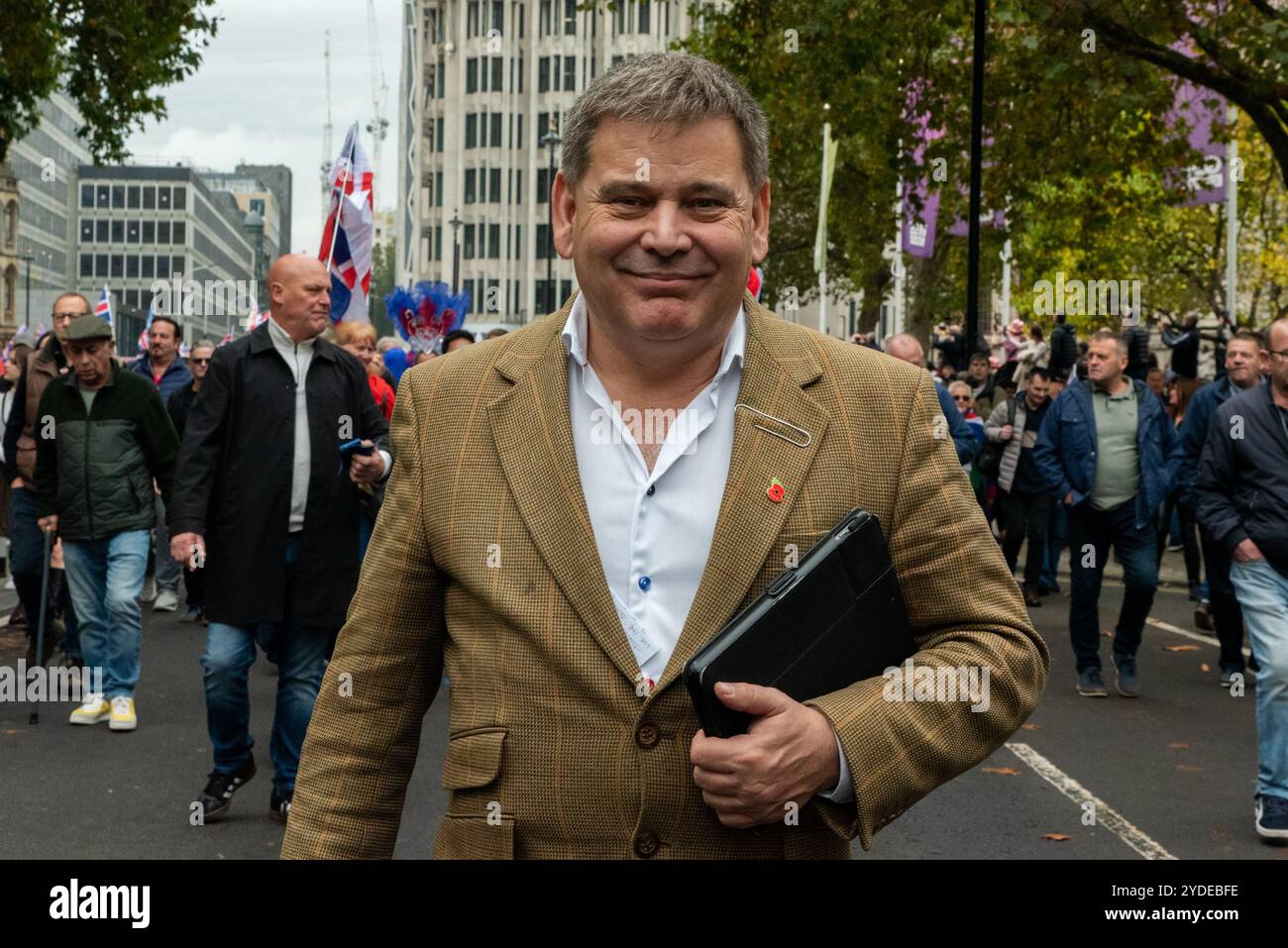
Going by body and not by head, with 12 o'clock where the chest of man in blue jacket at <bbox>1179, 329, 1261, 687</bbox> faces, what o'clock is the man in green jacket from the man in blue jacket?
The man in green jacket is roughly at 2 o'clock from the man in blue jacket.

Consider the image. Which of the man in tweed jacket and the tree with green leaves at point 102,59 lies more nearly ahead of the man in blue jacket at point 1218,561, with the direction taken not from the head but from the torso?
the man in tweed jacket

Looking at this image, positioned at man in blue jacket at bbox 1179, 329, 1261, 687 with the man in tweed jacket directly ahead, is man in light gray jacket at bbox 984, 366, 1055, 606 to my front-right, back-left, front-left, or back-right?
back-right

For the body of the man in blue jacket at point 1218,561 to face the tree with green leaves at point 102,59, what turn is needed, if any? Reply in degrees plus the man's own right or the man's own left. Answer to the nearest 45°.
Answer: approximately 135° to the man's own right

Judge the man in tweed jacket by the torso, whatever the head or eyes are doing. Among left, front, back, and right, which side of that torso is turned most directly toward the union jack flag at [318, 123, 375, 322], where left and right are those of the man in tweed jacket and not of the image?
back

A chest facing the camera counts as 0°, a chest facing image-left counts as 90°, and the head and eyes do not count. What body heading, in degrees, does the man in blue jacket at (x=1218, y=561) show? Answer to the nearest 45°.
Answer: approximately 0°

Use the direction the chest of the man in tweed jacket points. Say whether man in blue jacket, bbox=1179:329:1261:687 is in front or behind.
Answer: behind

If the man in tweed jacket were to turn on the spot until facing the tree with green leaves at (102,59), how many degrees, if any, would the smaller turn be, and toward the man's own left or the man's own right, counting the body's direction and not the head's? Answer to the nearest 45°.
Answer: approximately 180°

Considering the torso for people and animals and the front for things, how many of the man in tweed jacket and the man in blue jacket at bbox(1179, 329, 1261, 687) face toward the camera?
2

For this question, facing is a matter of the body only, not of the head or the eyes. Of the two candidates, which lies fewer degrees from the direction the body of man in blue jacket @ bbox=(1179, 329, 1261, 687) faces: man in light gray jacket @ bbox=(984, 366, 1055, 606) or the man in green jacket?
the man in green jacket

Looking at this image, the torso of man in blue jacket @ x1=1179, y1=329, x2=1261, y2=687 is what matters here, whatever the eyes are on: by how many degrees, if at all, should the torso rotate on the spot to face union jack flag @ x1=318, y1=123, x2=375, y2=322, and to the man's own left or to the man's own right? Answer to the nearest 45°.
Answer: approximately 90° to the man's own right

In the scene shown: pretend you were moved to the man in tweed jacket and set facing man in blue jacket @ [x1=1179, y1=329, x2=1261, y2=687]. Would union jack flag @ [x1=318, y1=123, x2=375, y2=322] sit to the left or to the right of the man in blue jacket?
left
